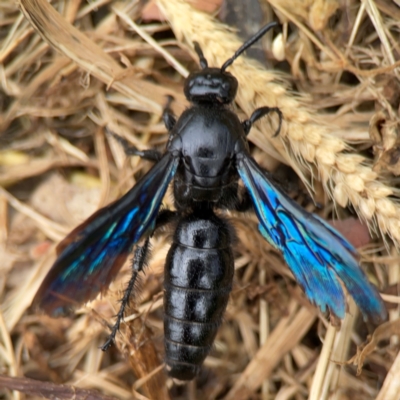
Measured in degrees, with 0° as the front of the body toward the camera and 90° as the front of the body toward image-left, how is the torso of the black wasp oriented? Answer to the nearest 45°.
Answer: approximately 180°
